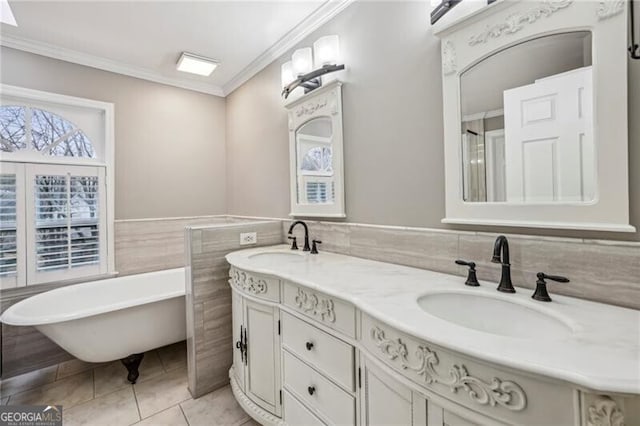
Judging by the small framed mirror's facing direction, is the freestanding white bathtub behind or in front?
in front

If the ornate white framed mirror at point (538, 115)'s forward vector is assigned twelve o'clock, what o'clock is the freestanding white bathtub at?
The freestanding white bathtub is roughly at 1 o'clock from the ornate white framed mirror.

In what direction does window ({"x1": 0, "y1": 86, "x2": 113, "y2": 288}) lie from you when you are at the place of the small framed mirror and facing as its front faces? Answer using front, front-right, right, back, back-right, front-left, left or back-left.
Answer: front-right

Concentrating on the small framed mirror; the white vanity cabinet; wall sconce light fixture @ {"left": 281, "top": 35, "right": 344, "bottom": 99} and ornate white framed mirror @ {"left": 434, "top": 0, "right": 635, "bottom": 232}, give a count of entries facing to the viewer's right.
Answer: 0

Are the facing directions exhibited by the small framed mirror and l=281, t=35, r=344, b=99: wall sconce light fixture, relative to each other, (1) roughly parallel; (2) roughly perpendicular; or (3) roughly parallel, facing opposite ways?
roughly parallel

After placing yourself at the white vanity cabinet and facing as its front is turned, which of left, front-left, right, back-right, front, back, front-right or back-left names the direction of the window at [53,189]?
front-right

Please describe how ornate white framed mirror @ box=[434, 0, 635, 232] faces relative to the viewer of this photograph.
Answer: facing the viewer and to the left of the viewer

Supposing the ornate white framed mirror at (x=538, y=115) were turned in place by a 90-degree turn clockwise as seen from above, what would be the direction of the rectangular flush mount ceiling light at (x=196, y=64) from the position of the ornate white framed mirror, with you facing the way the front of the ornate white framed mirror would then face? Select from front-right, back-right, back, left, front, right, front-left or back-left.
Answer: front-left

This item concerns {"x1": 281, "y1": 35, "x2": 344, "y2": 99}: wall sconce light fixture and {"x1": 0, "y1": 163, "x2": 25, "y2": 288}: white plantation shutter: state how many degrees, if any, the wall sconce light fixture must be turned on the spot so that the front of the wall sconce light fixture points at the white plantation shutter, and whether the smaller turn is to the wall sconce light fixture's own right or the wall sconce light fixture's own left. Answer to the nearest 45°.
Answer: approximately 45° to the wall sconce light fixture's own right

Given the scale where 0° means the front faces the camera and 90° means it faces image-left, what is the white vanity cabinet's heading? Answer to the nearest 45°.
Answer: approximately 45°

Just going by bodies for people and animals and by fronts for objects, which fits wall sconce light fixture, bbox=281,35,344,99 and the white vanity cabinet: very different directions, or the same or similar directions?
same or similar directions

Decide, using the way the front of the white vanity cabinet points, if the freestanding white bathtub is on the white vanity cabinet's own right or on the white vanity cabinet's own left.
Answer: on the white vanity cabinet's own right

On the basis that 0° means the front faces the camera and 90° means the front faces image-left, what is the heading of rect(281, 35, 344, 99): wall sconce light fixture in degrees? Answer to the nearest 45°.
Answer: approximately 45°
